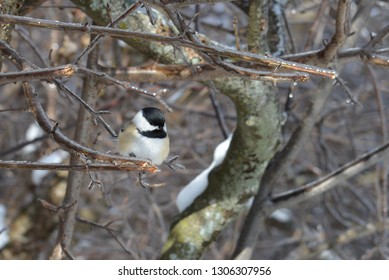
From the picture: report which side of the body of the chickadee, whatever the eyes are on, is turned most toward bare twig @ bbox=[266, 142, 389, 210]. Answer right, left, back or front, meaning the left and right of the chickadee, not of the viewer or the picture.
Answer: left

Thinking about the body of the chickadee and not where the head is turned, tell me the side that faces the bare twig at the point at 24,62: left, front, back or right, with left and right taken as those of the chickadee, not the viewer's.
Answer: right

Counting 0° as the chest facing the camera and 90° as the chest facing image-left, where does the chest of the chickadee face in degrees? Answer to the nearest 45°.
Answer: approximately 315°

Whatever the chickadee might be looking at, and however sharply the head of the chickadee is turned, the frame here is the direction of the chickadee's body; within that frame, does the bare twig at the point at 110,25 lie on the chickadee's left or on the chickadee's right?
on the chickadee's right
